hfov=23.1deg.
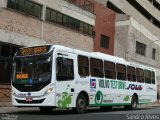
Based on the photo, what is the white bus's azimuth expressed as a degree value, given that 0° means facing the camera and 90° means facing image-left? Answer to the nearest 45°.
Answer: approximately 45°
